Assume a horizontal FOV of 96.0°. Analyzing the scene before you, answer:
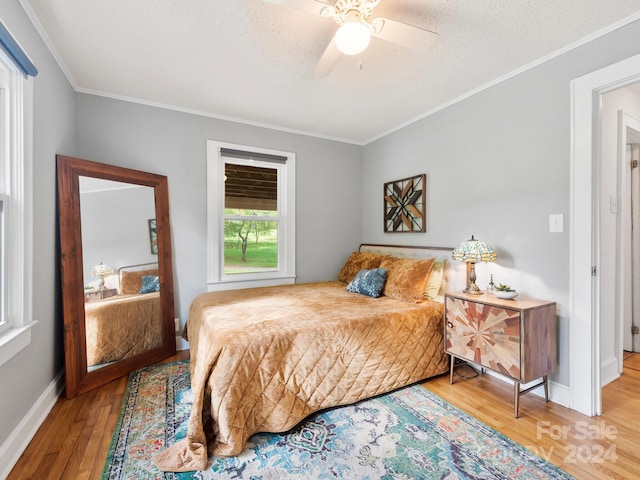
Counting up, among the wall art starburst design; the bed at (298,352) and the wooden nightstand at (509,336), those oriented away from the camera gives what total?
0

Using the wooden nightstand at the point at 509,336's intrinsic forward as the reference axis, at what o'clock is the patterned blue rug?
The patterned blue rug is roughly at 12 o'clock from the wooden nightstand.

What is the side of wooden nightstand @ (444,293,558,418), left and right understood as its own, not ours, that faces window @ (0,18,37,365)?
front

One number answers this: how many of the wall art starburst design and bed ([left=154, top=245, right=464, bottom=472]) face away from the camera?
0

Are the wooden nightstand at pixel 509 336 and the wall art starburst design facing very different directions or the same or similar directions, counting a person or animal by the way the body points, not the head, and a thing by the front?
same or similar directions

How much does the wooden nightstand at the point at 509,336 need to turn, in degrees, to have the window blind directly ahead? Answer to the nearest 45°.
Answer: approximately 45° to its right

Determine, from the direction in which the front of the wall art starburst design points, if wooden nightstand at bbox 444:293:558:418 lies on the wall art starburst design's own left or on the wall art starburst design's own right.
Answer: on the wall art starburst design's own left

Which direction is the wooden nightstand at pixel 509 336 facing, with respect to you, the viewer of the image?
facing the viewer and to the left of the viewer

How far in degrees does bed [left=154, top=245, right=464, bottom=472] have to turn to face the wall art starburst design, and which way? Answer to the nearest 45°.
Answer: approximately 180°

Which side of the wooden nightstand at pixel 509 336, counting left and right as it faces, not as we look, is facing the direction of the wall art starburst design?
right

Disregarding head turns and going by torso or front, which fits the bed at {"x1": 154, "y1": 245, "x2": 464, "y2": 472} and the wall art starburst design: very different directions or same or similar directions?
same or similar directions

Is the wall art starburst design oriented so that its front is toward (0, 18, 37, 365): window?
yes

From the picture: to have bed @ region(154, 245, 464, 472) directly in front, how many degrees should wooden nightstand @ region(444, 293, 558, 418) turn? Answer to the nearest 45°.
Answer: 0° — it already faces it

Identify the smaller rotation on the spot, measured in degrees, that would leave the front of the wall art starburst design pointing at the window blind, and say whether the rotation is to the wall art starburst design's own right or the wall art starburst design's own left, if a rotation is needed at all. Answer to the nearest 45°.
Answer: approximately 45° to the wall art starburst design's own right

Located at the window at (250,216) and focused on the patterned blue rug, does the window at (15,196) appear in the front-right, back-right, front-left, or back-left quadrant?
front-right

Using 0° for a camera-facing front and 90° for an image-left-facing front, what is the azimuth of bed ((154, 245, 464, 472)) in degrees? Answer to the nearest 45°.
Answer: approximately 45°
